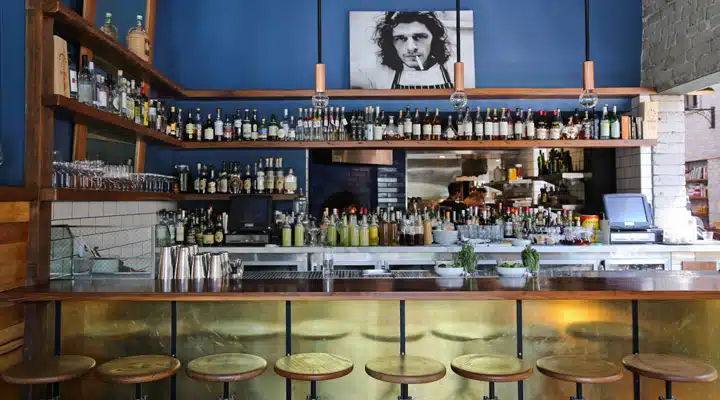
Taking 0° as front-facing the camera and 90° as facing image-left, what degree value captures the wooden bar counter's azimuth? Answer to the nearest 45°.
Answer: approximately 0°

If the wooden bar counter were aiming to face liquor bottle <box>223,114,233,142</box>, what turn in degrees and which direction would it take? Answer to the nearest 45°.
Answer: approximately 135° to its right

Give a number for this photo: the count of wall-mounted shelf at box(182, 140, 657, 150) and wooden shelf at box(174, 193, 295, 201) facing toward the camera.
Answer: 2

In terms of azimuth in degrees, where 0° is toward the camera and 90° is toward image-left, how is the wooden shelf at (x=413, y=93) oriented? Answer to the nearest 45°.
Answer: approximately 0°

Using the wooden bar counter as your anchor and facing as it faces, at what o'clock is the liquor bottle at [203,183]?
The liquor bottle is roughly at 5 o'clock from the wooden bar counter.
